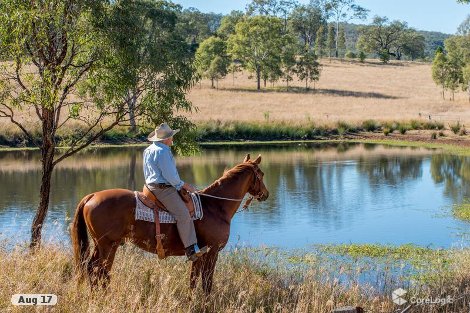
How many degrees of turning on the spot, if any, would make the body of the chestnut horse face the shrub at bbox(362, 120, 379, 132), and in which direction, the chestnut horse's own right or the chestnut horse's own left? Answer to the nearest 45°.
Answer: approximately 90° to the chestnut horse's own left

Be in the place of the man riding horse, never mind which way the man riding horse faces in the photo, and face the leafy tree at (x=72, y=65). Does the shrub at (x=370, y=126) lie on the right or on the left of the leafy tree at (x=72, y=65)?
right

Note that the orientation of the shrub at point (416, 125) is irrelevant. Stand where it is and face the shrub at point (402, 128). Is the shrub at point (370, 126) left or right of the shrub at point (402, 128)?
right

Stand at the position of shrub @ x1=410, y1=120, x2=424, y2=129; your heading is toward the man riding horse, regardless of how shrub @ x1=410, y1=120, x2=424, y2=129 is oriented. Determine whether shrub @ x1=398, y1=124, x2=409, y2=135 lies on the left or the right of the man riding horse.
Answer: right

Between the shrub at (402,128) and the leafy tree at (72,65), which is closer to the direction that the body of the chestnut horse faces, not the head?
the shrub

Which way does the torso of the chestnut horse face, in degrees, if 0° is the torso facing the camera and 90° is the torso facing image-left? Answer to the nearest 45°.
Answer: approximately 270°

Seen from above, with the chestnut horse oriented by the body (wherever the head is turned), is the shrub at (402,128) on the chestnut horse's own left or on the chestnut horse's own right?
on the chestnut horse's own left

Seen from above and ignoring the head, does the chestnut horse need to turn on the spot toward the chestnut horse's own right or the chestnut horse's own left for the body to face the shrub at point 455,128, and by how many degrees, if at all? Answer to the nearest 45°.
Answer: approximately 45° to the chestnut horse's own left

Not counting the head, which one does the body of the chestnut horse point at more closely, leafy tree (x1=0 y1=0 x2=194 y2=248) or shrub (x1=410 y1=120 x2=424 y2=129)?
the shrub
